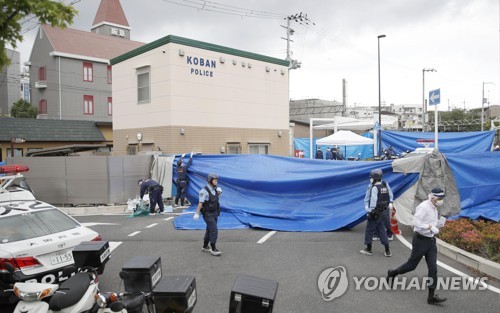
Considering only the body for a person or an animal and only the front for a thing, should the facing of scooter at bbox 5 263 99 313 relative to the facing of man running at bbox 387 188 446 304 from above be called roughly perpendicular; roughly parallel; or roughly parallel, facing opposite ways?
roughly perpendicular

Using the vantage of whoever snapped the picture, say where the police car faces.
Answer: facing away from the viewer and to the left of the viewer

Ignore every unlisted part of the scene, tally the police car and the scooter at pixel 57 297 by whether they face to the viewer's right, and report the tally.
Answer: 0

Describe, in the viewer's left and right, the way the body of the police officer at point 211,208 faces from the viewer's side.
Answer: facing the viewer and to the right of the viewer

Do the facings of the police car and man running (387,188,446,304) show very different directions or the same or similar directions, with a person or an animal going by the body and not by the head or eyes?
very different directions
